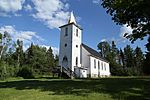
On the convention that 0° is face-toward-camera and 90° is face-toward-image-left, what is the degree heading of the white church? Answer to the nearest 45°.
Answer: approximately 45°
